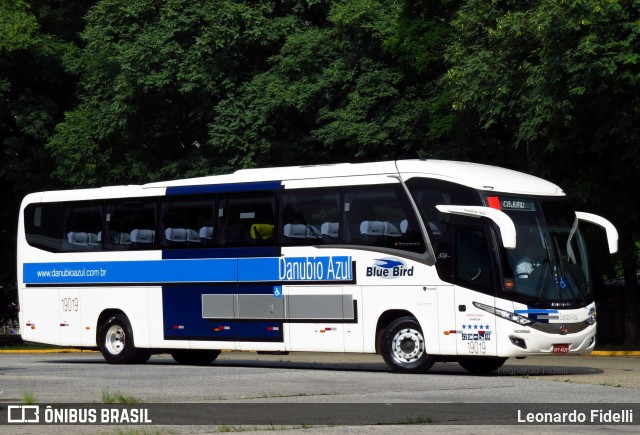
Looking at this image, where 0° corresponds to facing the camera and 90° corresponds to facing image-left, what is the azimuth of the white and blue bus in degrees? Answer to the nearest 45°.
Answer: approximately 315°

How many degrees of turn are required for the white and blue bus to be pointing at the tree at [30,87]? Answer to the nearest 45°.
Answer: approximately 180°

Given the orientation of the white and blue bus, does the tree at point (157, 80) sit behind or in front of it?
behind

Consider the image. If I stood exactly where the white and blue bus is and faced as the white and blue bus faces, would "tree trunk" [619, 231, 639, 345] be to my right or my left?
on my left

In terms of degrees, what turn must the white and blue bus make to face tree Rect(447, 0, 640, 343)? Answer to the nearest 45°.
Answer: approximately 90° to its left
